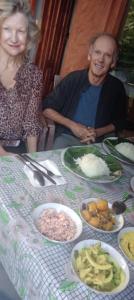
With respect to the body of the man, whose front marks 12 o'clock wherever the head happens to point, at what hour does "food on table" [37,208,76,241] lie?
The food on table is roughly at 12 o'clock from the man.

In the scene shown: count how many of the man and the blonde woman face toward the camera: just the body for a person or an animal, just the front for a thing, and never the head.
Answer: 2

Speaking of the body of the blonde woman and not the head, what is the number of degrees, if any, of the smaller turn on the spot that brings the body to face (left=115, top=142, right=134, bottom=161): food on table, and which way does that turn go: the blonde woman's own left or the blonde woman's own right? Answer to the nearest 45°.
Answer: approximately 45° to the blonde woman's own left

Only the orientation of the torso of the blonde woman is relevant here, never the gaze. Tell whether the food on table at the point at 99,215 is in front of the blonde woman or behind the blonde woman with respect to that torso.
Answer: in front

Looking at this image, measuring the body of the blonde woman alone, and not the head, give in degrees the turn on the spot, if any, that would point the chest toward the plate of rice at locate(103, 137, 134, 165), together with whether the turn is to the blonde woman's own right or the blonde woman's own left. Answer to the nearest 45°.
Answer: approximately 45° to the blonde woman's own left

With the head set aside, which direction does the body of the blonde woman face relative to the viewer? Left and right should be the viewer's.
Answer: facing the viewer

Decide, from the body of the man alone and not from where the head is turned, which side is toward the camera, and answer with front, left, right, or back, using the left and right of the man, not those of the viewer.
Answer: front

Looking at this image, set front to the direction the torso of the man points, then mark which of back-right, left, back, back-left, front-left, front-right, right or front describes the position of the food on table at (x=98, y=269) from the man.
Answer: front

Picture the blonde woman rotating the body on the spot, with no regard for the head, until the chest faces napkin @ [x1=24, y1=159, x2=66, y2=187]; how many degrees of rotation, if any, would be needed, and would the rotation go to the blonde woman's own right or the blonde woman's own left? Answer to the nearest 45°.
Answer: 0° — they already face it

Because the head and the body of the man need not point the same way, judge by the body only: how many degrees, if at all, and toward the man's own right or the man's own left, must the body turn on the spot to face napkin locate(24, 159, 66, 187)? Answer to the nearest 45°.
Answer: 0° — they already face it

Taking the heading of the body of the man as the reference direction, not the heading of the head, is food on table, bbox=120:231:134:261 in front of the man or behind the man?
in front

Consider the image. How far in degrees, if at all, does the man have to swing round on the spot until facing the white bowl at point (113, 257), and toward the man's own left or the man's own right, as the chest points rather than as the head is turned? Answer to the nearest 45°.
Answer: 0° — they already face it

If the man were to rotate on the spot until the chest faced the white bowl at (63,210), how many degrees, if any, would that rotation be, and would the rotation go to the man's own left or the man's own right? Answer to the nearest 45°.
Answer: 0° — they already face it

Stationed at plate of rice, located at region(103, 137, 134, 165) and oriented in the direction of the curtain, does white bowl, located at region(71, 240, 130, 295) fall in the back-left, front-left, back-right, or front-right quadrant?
back-left
